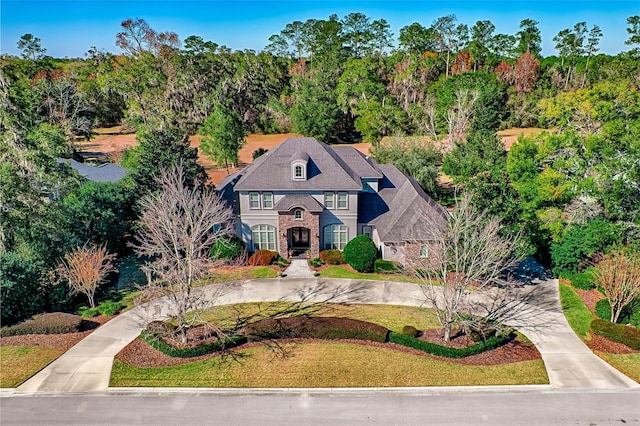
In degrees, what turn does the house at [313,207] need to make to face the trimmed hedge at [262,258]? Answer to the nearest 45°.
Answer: approximately 90° to its right

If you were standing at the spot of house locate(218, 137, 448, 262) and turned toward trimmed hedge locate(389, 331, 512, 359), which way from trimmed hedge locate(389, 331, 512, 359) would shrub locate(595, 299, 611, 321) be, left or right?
left

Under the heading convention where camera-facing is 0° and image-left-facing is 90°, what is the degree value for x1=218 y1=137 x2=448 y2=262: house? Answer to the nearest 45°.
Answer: approximately 0°

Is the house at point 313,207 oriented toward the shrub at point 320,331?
yes

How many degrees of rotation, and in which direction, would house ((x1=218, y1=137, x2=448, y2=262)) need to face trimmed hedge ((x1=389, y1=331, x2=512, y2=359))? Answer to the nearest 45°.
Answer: approximately 45° to its left

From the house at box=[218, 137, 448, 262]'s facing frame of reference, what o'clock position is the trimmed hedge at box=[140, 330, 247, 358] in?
The trimmed hedge is roughly at 1 o'clock from the house.

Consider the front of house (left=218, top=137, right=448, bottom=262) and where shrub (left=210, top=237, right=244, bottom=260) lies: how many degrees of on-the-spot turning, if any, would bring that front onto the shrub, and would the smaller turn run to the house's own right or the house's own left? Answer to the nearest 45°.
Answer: approximately 90° to the house's own right

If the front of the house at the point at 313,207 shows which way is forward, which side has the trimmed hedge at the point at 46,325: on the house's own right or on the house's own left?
on the house's own right

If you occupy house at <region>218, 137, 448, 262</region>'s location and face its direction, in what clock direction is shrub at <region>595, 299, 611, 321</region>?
The shrub is roughly at 10 o'clock from the house.
